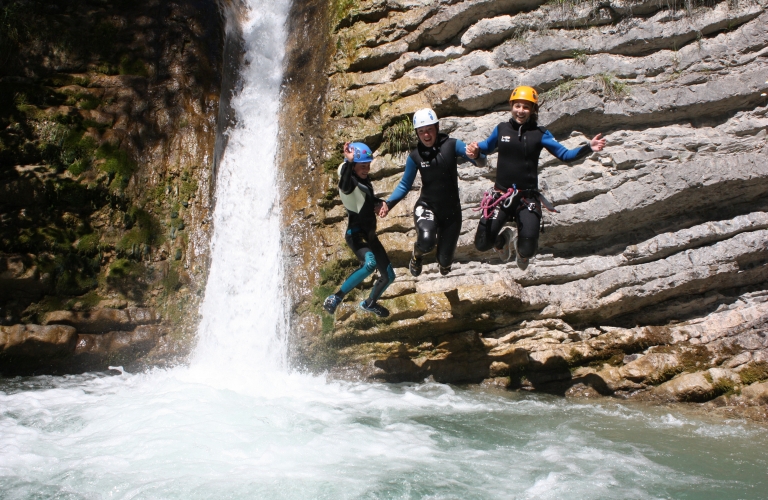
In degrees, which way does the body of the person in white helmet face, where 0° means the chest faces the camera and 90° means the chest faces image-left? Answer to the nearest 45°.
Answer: approximately 0°

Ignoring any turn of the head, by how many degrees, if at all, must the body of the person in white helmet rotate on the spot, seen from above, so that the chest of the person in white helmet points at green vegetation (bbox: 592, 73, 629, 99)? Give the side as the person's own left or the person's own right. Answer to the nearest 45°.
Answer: approximately 135° to the person's own left

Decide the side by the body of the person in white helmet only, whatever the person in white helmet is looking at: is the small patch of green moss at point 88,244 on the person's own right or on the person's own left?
on the person's own right

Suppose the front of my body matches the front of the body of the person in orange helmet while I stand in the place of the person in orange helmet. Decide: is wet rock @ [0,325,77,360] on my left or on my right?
on my right

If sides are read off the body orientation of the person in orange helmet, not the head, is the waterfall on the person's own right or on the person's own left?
on the person's own right

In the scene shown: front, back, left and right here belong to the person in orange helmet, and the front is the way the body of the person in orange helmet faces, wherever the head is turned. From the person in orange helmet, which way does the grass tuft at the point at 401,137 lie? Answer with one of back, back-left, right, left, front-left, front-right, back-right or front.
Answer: back-right

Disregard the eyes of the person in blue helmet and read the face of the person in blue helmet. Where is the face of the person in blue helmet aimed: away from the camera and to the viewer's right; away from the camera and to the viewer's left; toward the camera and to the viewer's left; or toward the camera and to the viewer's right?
toward the camera and to the viewer's right

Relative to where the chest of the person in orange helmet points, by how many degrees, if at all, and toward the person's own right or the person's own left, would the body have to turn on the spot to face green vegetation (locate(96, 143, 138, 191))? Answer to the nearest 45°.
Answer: approximately 90° to the person's own right

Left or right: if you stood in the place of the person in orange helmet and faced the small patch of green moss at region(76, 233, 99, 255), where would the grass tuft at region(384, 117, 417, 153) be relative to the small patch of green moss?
right

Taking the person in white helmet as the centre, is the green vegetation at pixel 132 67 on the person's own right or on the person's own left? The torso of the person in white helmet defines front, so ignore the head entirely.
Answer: on the person's own right

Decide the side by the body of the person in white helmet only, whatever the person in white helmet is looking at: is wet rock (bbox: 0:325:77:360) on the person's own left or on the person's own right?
on the person's own right
